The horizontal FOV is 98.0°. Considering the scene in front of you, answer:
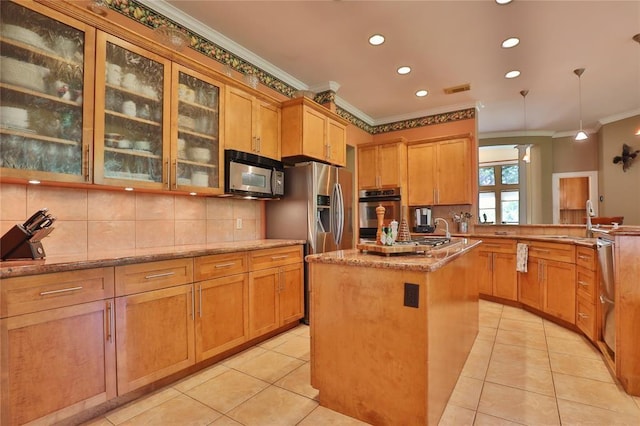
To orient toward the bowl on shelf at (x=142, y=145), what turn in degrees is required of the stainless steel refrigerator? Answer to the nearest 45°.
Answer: approximately 90° to its right

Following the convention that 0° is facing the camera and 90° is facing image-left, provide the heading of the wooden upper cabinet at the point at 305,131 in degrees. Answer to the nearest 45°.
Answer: approximately 315°

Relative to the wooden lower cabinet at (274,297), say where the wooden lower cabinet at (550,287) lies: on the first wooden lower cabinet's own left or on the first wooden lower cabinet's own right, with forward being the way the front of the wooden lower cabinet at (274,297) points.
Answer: on the first wooden lower cabinet's own left

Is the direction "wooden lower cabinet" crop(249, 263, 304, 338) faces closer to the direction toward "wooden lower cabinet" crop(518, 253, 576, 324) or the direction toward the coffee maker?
the wooden lower cabinet

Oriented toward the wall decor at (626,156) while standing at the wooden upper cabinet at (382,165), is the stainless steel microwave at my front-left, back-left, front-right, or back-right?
back-right

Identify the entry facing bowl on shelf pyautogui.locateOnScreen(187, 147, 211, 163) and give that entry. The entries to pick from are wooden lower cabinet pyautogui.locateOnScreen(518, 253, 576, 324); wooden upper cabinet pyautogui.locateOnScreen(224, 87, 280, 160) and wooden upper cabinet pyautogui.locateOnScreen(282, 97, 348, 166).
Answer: the wooden lower cabinet
